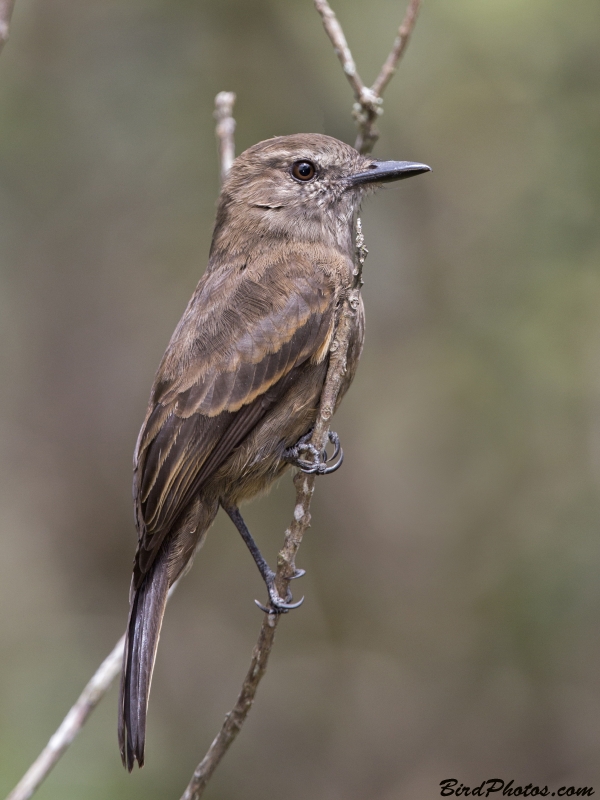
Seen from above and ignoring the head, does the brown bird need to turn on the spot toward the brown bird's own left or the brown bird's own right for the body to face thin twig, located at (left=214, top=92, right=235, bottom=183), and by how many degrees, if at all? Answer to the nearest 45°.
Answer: approximately 90° to the brown bird's own left

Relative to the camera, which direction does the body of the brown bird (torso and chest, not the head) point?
to the viewer's right
